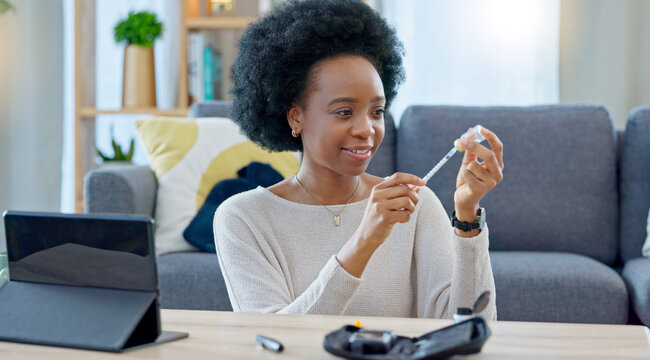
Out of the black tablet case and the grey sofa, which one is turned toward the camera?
the grey sofa

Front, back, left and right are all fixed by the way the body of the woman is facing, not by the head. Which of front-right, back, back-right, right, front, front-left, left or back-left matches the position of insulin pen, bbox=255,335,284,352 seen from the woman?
front-right

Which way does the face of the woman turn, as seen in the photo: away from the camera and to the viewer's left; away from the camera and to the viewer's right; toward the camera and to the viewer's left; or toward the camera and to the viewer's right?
toward the camera and to the viewer's right

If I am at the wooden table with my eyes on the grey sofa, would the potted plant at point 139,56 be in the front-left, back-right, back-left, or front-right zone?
front-left

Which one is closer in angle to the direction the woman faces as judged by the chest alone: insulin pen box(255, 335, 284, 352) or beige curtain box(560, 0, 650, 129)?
the insulin pen

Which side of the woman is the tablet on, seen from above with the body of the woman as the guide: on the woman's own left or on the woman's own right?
on the woman's own right

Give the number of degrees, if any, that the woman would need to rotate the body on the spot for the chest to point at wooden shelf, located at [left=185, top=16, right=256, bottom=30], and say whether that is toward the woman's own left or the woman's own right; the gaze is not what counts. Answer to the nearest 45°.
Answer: approximately 135° to the woman's own left
